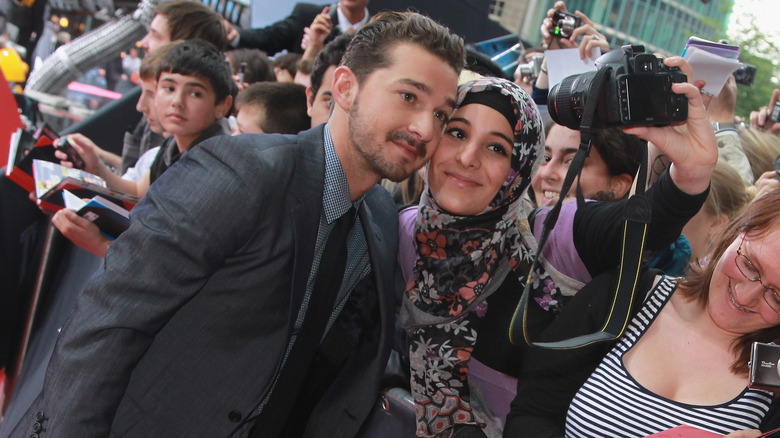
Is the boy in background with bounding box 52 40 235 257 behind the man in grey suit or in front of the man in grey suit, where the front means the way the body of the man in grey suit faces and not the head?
behind

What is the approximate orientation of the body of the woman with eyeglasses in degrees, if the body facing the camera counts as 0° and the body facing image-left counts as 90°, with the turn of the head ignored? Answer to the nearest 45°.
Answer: approximately 0°

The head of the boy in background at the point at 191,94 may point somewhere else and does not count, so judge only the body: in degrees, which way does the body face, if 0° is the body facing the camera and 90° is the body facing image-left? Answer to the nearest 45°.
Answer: approximately 45°

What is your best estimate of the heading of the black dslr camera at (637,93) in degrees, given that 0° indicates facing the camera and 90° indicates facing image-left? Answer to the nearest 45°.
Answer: approximately 135°

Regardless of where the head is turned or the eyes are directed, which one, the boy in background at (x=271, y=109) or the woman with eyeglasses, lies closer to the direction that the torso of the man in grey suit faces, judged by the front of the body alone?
the woman with eyeglasses

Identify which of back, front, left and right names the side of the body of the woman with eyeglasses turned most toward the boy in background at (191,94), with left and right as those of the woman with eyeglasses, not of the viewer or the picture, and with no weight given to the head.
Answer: right

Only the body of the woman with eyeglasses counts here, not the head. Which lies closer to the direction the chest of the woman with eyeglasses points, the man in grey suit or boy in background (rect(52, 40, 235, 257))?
the man in grey suit

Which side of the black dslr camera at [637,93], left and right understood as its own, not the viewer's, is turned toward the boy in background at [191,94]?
front

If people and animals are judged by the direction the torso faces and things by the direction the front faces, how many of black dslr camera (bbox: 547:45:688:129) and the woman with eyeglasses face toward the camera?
1
